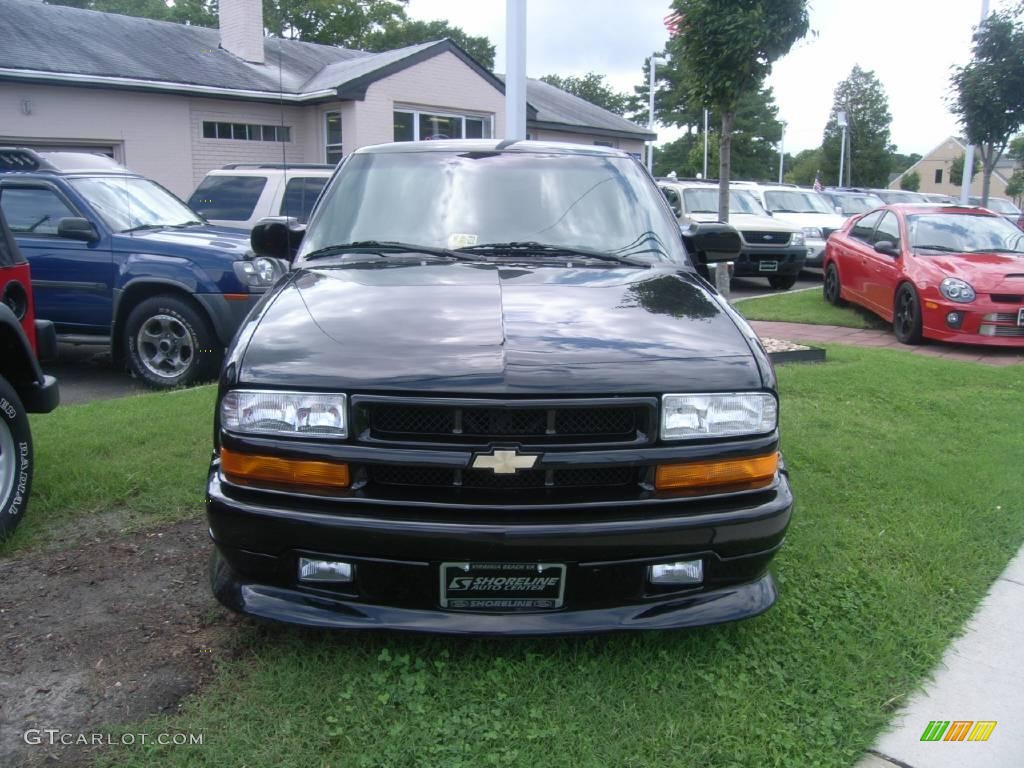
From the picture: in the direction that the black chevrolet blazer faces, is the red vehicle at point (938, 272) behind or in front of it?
behind

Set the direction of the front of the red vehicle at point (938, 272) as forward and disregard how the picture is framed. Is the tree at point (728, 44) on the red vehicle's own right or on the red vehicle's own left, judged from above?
on the red vehicle's own right

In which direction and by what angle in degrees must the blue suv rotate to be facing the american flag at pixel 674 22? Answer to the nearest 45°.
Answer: approximately 45° to its left

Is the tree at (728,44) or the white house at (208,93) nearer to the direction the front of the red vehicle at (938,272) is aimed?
the tree

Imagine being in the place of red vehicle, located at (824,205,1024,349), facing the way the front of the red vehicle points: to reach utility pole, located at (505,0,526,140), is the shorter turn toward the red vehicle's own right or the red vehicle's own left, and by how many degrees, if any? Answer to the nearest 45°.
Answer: approximately 90° to the red vehicle's own right

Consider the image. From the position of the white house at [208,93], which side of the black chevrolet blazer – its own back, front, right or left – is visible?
back

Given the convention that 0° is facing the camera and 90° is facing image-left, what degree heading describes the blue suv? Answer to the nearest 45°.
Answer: approximately 315°

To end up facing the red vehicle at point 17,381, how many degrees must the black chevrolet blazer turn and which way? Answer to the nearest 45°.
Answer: approximately 135° to its right

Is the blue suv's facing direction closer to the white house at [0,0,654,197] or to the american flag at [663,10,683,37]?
the american flag

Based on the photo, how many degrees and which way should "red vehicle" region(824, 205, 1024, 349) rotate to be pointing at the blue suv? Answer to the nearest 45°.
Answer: approximately 90° to its right

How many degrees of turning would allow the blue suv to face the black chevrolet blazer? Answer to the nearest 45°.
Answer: approximately 45° to its right
